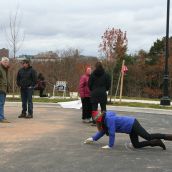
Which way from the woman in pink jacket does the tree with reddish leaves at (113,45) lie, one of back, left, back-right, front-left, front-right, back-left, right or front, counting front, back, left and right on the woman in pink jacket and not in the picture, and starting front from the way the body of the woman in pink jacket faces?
left

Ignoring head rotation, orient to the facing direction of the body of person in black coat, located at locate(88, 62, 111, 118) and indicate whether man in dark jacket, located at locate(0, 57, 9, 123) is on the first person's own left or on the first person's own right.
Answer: on the first person's own left

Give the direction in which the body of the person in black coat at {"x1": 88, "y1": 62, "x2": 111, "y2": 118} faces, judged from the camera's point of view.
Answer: away from the camera

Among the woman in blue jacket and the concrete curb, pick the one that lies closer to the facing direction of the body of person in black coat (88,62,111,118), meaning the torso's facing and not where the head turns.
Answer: the concrete curb

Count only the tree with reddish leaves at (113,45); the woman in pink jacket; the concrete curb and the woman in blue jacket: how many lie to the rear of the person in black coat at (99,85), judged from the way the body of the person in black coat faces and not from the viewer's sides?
1
